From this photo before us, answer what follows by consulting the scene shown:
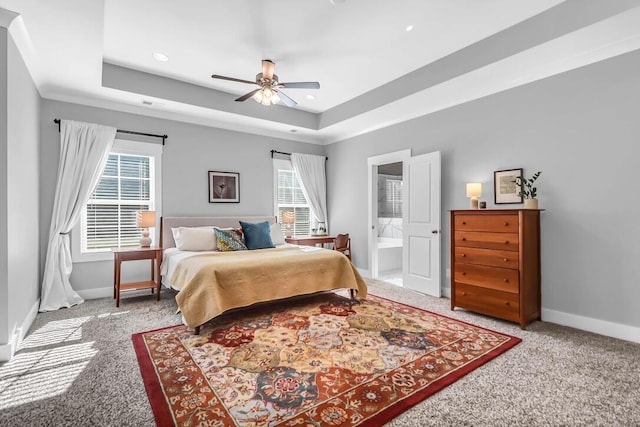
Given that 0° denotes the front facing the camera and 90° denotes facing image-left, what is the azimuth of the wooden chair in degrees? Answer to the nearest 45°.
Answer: approximately 45°

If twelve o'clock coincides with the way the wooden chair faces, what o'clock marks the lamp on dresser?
The lamp on dresser is roughly at 9 o'clock from the wooden chair.

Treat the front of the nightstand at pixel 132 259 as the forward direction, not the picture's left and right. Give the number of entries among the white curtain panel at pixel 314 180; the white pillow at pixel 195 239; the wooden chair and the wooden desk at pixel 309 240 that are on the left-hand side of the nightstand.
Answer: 4

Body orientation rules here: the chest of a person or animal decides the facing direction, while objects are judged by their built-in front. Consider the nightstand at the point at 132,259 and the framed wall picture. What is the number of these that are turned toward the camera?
2

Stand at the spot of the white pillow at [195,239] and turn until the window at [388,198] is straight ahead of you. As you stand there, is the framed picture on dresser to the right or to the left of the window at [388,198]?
right

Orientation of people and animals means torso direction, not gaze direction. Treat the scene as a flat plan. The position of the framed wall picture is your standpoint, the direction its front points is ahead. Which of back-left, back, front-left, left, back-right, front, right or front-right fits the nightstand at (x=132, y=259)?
front-right

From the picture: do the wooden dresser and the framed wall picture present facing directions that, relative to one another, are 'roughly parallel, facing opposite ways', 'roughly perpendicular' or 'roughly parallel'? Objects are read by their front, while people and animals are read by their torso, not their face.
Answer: roughly perpendicular

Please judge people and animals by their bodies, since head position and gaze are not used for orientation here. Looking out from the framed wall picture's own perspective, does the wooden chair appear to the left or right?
on its left
